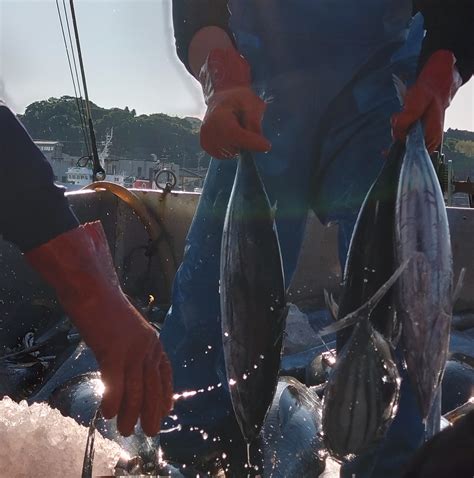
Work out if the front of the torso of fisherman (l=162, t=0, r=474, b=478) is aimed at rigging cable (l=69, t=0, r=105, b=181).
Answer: no

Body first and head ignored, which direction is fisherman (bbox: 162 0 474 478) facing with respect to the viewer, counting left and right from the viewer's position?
facing the viewer
